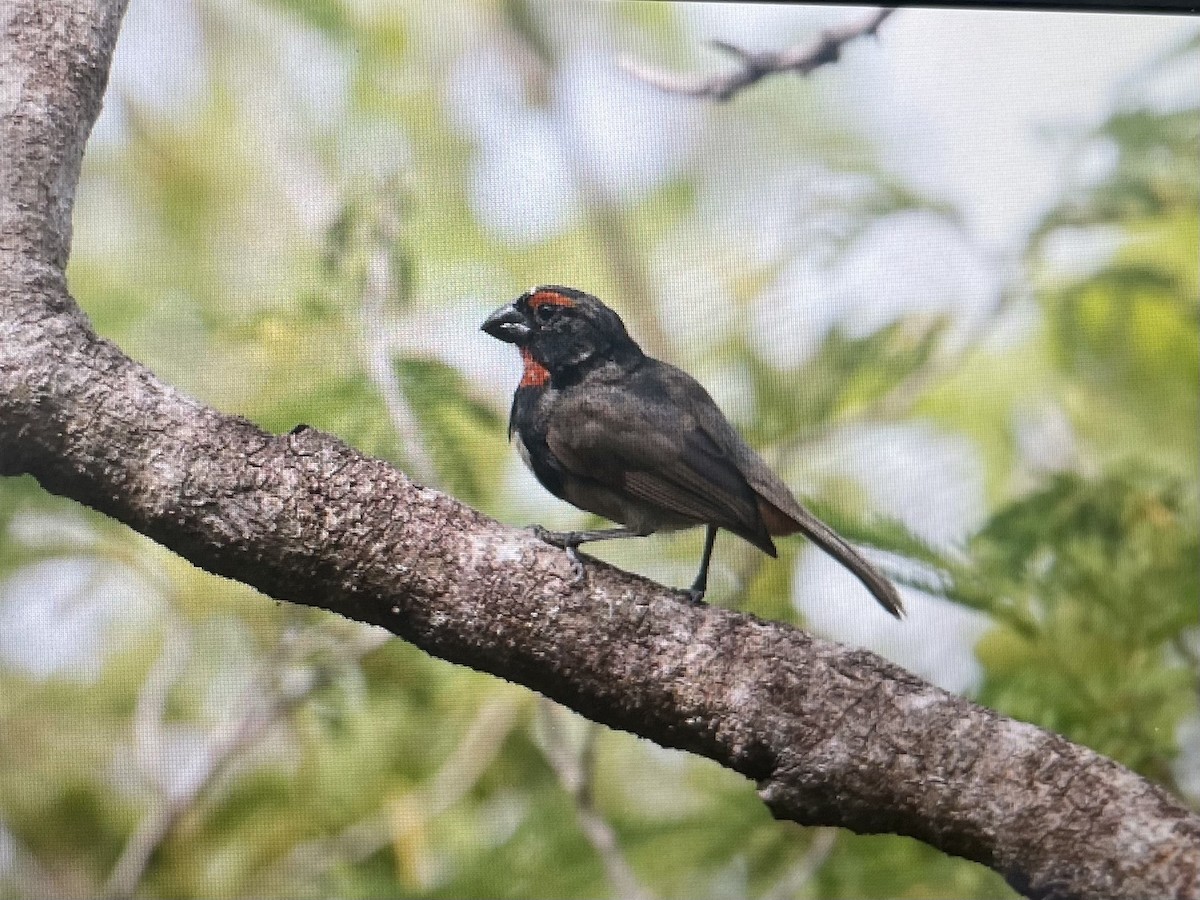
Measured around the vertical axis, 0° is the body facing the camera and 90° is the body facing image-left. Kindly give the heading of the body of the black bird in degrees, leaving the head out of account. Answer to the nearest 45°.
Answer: approximately 90°
